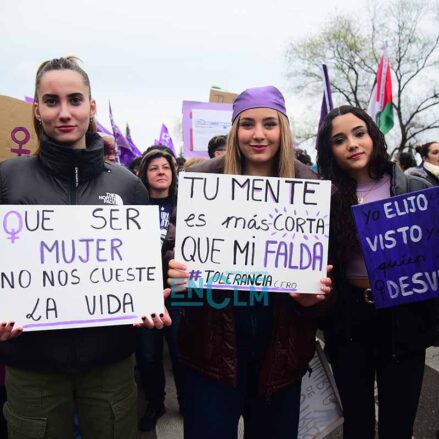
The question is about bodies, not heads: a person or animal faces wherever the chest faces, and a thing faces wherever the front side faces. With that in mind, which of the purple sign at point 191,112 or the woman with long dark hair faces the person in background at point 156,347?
the purple sign

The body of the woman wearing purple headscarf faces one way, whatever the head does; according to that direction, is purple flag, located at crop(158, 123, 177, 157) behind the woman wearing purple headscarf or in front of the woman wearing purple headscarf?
behind

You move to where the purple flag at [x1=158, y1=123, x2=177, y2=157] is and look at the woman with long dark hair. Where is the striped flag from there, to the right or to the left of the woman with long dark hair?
left

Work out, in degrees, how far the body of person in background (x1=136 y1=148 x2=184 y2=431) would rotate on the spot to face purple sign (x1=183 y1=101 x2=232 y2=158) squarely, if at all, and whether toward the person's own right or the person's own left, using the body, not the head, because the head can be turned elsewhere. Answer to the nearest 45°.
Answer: approximately 180°

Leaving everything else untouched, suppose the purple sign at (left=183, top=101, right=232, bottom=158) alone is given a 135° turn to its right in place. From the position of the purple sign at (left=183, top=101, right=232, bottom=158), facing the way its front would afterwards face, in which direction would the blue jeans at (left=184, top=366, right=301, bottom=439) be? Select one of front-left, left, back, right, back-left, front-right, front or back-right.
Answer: back-left

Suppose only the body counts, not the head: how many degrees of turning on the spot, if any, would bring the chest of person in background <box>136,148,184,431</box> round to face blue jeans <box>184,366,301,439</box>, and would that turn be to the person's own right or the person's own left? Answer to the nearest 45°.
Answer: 0° — they already face it

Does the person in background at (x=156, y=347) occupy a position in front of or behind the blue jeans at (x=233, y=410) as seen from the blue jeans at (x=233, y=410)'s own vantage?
behind
